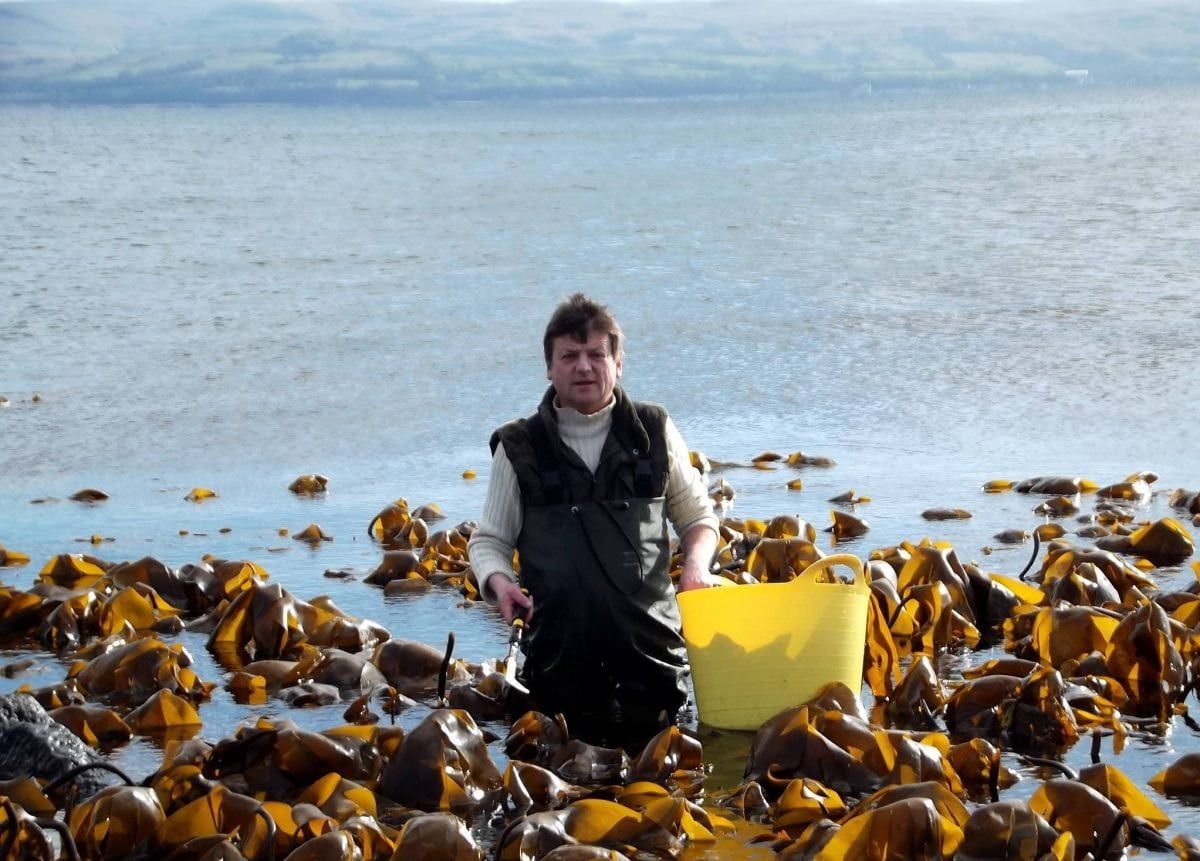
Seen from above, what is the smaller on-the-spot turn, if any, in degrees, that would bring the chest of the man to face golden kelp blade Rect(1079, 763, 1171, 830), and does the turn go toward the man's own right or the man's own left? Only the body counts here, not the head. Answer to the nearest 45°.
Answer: approximately 45° to the man's own left

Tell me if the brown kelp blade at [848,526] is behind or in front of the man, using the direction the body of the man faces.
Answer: behind

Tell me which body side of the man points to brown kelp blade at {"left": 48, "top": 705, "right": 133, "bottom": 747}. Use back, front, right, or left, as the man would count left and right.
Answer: right

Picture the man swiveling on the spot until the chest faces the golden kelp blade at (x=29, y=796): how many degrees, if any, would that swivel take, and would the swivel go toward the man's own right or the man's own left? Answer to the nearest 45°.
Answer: approximately 45° to the man's own right

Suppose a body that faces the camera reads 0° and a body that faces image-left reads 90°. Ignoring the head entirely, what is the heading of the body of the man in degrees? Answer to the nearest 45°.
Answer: approximately 0°

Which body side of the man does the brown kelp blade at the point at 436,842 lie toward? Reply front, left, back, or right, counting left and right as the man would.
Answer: front

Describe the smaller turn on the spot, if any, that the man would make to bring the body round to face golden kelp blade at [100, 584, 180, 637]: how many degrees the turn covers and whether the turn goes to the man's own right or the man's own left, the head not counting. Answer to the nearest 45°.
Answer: approximately 135° to the man's own right

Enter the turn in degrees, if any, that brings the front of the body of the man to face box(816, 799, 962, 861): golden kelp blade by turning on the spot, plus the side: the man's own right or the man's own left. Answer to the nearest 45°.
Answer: approximately 45° to the man's own left

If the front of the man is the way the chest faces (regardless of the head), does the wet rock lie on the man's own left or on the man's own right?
on the man's own right

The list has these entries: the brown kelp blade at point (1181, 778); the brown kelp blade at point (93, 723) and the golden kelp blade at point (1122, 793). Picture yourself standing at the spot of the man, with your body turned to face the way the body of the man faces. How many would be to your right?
1
